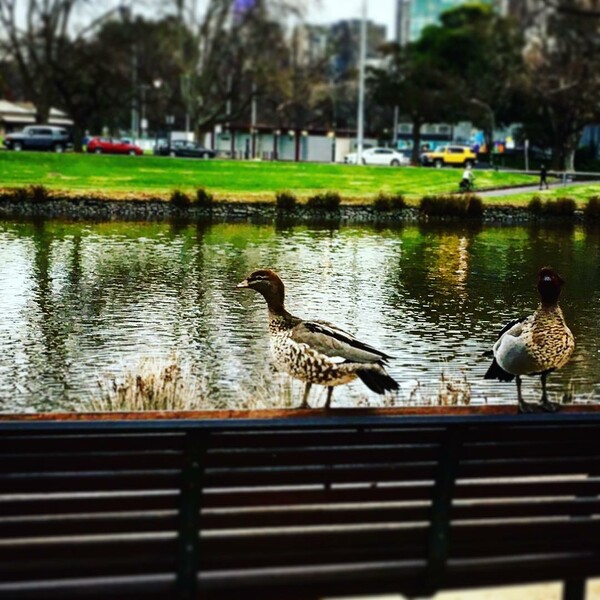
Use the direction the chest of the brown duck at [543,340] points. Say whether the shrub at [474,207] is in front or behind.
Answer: behind

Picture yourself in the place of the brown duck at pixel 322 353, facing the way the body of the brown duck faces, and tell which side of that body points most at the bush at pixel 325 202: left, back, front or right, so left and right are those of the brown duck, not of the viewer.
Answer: right

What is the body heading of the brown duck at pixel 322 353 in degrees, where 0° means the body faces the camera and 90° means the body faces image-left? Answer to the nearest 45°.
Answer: approximately 90°

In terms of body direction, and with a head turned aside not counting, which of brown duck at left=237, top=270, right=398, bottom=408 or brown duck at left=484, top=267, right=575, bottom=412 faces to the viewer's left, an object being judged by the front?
brown duck at left=237, top=270, right=398, bottom=408

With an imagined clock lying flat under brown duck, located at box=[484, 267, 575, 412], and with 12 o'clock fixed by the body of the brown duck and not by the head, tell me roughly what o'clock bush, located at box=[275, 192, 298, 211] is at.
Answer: The bush is roughly at 7 o'clock from the brown duck.

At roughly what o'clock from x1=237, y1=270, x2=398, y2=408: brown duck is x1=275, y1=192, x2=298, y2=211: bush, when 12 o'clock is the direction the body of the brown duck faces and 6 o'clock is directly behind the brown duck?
The bush is roughly at 3 o'clock from the brown duck.

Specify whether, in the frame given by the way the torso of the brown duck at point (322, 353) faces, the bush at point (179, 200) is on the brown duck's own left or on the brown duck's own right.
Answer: on the brown duck's own right

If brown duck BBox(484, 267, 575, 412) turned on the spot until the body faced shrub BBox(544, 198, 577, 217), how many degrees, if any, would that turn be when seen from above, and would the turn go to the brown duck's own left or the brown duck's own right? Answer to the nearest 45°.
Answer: approximately 135° to the brown duck's own left

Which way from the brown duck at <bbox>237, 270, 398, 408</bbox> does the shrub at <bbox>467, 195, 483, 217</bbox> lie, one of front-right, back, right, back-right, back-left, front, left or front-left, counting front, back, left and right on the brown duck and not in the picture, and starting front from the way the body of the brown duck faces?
right

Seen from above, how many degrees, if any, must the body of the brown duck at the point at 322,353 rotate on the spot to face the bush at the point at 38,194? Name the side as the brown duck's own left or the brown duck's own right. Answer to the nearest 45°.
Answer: approximately 90° to the brown duck's own right

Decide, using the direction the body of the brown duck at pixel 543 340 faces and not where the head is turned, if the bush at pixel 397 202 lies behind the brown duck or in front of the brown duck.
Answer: behind

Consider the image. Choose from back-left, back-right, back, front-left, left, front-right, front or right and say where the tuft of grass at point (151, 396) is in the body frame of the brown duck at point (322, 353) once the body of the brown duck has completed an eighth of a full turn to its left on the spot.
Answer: right

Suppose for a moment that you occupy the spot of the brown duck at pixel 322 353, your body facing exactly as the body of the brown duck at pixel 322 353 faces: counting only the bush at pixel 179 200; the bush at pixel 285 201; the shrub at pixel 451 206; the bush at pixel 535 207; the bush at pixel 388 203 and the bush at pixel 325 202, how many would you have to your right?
6

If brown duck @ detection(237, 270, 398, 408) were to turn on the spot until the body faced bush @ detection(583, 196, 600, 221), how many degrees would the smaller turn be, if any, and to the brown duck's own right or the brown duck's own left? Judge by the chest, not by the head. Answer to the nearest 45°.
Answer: approximately 90° to the brown duck's own right

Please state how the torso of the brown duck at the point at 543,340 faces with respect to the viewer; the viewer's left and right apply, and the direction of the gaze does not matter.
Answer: facing the viewer and to the right of the viewer

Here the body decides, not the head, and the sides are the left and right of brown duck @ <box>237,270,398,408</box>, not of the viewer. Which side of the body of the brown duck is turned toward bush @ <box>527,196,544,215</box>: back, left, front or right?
right
